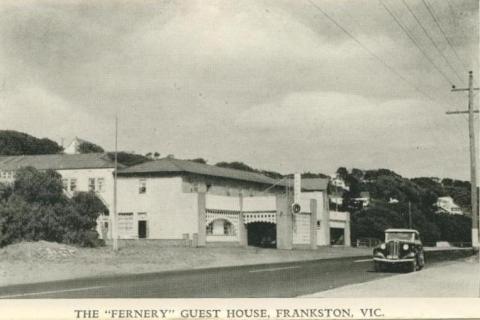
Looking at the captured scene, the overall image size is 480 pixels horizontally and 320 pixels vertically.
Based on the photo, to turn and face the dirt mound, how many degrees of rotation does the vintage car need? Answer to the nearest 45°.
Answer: approximately 90° to its right

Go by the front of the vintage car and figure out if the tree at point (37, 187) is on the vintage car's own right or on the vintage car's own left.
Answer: on the vintage car's own right

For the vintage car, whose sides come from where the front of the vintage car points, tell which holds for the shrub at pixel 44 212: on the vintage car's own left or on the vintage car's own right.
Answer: on the vintage car's own right

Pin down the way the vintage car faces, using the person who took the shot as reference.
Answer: facing the viewer
